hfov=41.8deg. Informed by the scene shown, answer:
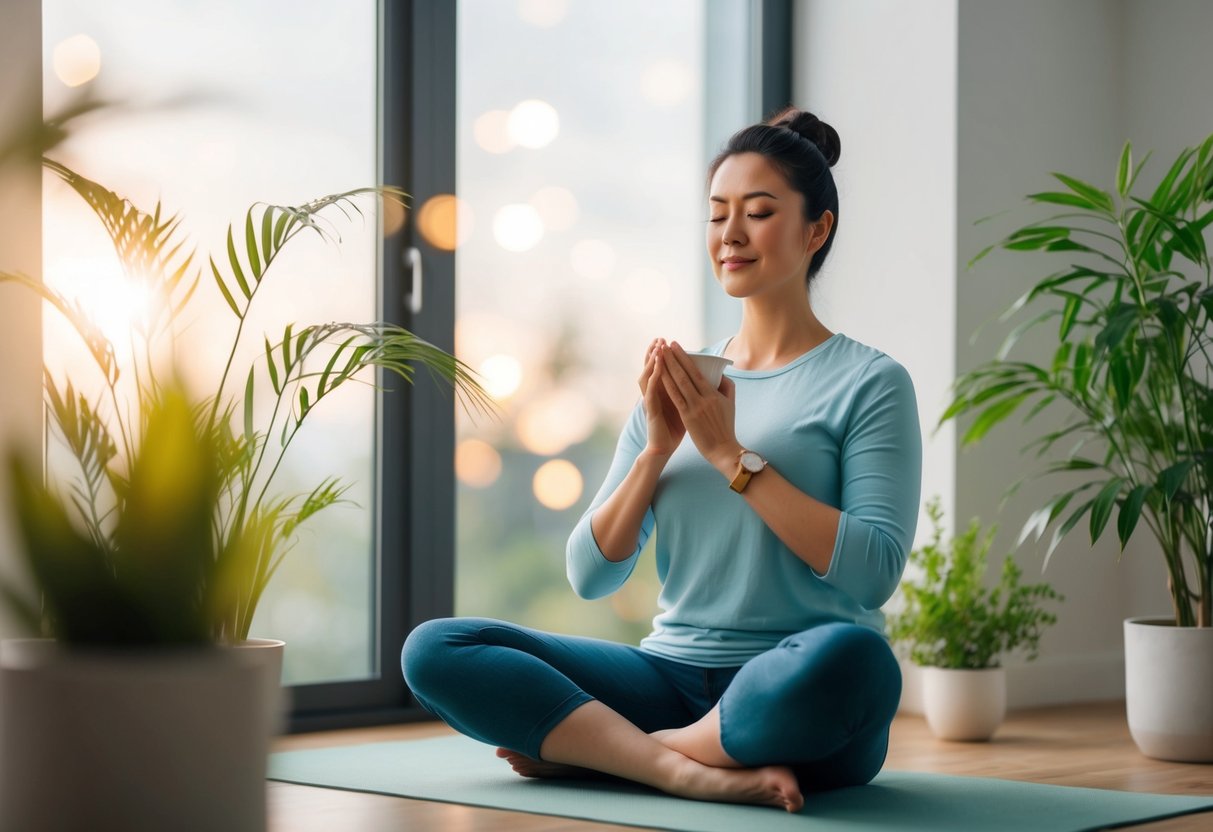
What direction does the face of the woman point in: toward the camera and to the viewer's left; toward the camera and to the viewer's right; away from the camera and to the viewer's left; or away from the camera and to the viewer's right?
toward the camera and to the viewer's left

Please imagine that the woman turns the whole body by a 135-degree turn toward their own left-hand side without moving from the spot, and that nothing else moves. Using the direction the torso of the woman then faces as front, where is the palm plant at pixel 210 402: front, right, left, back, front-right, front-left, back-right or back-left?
back

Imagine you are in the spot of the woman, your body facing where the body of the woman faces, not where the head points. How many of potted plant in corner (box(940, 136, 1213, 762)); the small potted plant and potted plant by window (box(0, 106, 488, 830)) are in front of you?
1

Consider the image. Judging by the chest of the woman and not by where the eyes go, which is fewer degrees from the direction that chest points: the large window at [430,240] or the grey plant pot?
the grey plant pot

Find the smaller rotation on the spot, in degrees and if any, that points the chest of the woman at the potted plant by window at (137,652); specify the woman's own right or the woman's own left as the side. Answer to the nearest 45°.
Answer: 0° — they already face it

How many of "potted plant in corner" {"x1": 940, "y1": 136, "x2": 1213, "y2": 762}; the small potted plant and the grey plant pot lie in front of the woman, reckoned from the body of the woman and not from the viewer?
1

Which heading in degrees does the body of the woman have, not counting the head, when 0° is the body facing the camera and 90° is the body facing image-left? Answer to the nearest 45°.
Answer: approximately 45°

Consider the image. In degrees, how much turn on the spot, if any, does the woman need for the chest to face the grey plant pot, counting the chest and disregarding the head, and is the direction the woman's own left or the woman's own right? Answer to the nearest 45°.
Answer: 0° — they already face it

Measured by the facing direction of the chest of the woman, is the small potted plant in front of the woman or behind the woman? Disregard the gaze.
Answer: behind

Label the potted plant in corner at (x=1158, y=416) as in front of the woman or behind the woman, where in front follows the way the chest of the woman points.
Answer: behind
